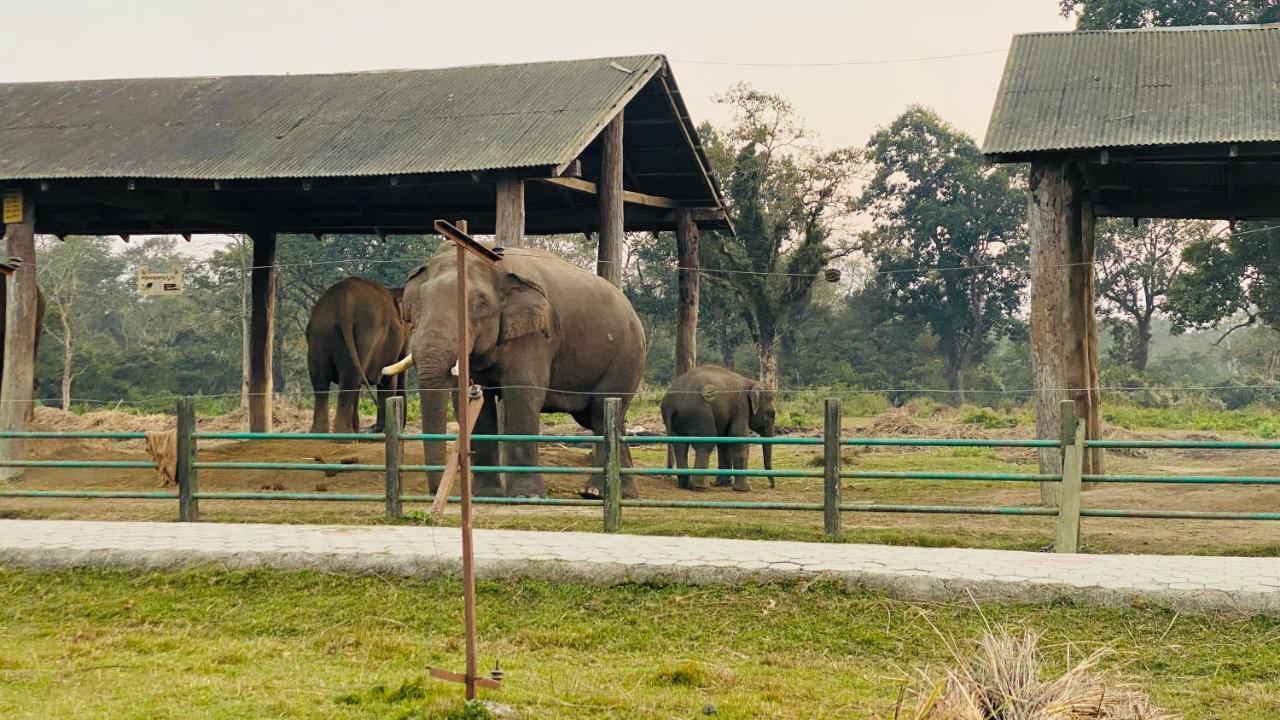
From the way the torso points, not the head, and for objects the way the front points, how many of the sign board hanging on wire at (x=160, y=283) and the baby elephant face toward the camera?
1

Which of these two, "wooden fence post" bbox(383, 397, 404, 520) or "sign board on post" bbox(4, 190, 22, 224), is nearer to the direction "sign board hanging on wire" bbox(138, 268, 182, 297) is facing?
the wooden fence post

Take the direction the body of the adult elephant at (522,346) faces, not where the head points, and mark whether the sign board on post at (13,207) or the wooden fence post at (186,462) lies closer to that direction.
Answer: the wooden fence post

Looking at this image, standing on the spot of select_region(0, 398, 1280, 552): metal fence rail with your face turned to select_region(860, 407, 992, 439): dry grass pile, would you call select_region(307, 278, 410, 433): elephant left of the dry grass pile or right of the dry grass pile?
left

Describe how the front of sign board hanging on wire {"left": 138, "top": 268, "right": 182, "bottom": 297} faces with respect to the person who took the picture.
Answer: facing the viewer

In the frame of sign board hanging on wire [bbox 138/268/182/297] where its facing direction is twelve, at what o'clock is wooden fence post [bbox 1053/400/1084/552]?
The wooden fence post is roughly at 11 o'clock from the sign board hanging on wire.

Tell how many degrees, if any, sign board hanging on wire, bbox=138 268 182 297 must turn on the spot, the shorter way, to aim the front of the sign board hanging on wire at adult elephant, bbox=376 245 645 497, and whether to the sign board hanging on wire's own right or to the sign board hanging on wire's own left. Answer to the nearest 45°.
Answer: approximately 45° to the sign board hanging on wire's own left

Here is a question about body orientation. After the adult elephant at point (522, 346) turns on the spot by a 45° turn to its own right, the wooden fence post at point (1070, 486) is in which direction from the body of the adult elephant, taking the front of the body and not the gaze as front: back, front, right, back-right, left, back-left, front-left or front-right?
back-left

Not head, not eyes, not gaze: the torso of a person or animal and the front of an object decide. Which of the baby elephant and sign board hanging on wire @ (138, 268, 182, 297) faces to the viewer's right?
the baby elephant

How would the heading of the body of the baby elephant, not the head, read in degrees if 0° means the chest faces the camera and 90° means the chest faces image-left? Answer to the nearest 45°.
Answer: approximately 270°

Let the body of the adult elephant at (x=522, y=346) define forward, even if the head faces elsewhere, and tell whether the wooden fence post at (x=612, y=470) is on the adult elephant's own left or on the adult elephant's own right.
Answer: on the adult elephant's own left

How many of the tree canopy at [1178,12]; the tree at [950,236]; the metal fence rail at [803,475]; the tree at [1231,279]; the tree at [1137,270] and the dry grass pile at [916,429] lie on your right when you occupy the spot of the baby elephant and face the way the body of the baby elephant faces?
1

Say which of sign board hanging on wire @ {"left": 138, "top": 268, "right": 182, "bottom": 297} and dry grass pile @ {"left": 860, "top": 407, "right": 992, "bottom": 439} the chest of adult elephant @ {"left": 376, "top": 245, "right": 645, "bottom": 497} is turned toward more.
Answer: the sign board hanging on wire

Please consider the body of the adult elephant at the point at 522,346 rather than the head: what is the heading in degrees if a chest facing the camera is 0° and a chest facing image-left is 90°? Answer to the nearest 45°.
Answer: approximately 45°
